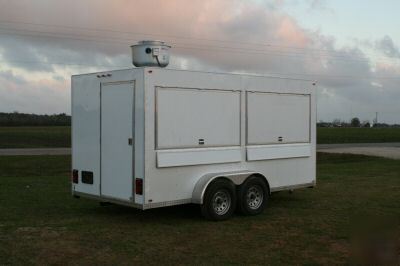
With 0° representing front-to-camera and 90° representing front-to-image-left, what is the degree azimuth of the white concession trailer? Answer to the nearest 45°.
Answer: approximately 225°
